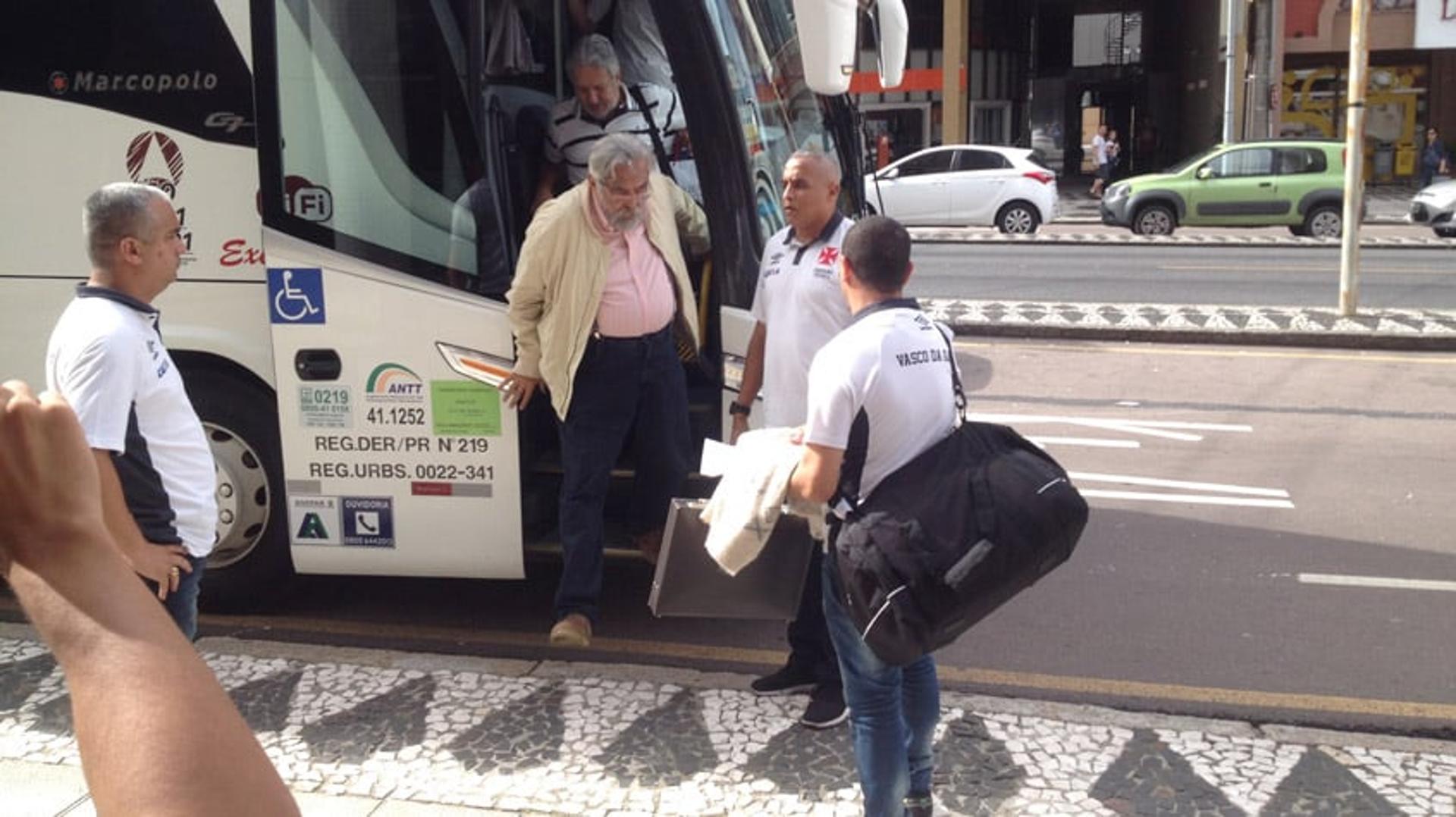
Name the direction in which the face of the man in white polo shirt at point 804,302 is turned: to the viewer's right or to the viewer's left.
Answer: to the viewer's left

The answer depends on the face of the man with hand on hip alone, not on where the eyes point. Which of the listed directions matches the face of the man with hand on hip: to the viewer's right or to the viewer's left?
to the viewer's right

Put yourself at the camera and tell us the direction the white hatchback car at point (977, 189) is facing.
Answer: facing to the left of the viewer

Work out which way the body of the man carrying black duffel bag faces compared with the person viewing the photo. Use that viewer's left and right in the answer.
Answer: facing away from the viewer and to the left of the viewer

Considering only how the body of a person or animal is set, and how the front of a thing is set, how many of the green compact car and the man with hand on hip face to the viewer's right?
1

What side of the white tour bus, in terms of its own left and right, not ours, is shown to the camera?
right

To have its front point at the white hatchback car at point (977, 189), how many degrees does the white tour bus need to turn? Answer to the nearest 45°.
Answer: approximately 45° to its left

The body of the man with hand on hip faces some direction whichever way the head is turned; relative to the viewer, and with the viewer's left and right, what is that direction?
facing to the right of the viewer

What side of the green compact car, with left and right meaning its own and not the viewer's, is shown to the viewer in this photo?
left

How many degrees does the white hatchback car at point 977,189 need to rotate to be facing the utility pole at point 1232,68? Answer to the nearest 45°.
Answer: approximately 135° to its right

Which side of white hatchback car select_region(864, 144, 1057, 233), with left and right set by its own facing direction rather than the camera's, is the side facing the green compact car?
back

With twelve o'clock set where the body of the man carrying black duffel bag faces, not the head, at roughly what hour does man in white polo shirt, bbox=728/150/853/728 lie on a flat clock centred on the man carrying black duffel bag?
The man in white polo shirt is roughly at 1 o'clock from the man carrying black duffel bag.

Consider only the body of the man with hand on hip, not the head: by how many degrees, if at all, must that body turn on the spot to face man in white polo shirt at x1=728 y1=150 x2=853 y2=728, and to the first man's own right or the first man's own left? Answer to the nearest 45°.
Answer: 0° — they already face them
